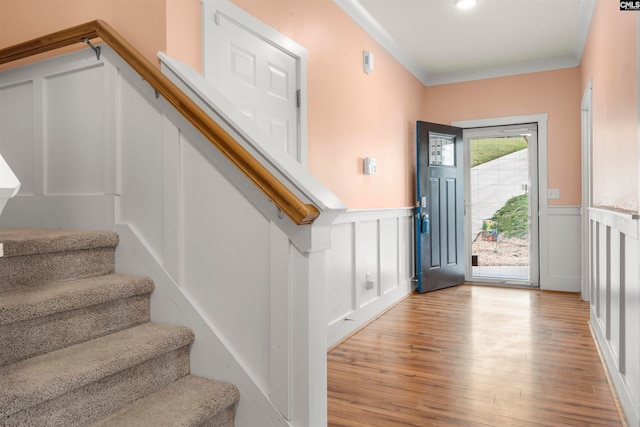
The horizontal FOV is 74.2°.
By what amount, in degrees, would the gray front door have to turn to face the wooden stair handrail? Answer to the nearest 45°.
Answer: approximately 45° to its right

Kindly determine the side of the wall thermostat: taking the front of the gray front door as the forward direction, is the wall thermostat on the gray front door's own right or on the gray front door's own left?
on the gray front door's own right

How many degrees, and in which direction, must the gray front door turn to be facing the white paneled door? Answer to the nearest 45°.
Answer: approximately 45° to its right

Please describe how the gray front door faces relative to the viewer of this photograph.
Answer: facing the viewer and to the right of the viewer
